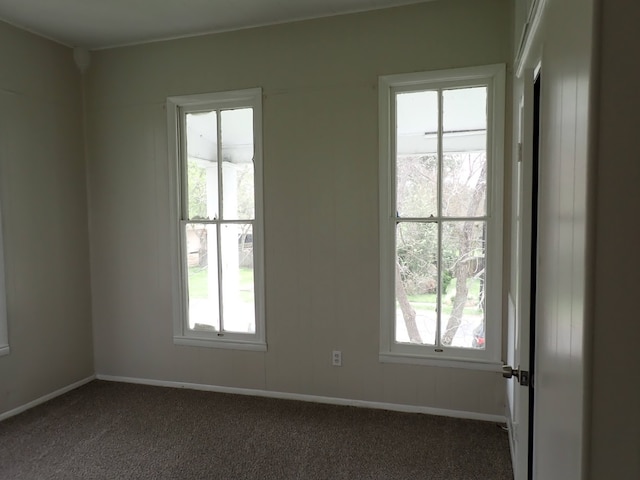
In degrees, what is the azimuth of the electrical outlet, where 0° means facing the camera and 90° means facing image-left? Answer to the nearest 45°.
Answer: approximately 0°
